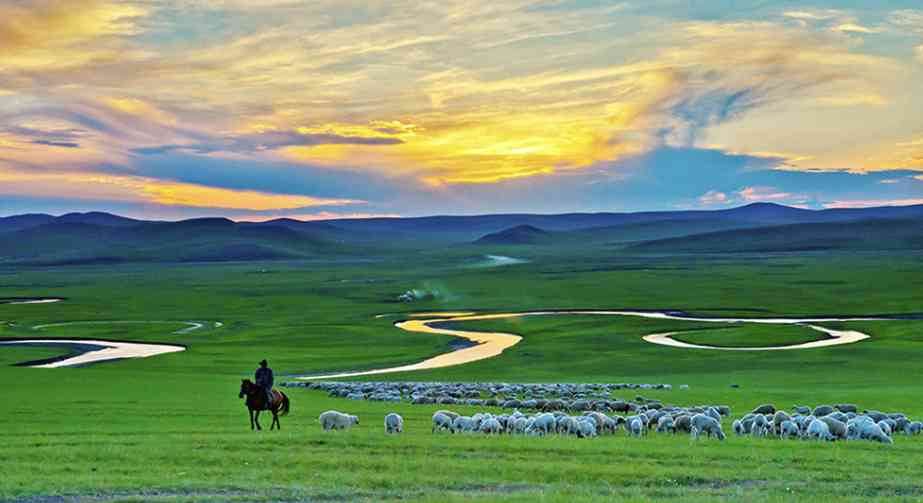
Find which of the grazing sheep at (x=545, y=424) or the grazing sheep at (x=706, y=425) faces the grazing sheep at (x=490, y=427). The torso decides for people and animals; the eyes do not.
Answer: the grazing sheep at (x=545, y=424)

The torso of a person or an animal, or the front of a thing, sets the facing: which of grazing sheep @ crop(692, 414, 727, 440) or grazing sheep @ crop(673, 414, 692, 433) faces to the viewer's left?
grazing sheep @ crop(673, 414, 692, 433)

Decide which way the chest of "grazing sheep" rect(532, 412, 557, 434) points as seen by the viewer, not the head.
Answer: to the viewer's left

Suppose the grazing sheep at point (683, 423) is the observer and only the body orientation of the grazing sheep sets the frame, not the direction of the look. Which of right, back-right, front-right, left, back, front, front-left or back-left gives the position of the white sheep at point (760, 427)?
back

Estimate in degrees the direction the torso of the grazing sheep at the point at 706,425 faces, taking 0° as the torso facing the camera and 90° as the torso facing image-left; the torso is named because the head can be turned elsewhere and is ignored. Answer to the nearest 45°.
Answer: approximately 270°

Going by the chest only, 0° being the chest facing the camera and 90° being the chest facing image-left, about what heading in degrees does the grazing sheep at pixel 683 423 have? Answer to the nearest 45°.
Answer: approximately 90°
